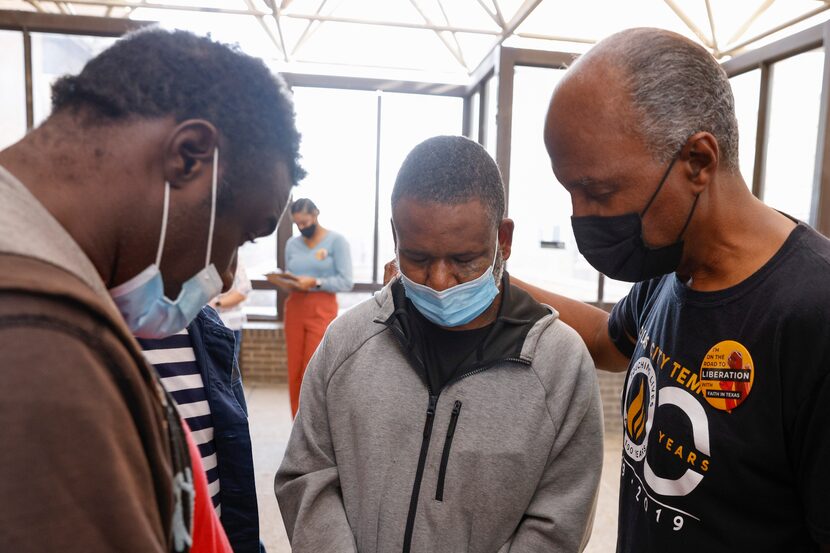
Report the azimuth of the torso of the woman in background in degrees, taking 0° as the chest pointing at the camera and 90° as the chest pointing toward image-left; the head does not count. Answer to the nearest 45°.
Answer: approximately 45°

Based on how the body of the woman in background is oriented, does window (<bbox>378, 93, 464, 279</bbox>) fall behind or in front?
behind

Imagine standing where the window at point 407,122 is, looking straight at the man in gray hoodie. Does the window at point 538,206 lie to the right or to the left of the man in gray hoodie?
left

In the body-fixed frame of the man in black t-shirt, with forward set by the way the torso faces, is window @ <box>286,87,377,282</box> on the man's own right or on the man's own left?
on the man's own right

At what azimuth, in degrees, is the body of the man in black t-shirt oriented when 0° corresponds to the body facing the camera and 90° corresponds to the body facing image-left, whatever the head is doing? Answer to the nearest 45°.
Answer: approximately 45°

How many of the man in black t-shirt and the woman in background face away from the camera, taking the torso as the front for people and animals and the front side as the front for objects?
0

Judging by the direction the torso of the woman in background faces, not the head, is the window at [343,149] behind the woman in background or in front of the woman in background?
behind

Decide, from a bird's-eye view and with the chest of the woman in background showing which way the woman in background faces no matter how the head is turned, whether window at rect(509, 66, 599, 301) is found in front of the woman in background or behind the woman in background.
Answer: behind

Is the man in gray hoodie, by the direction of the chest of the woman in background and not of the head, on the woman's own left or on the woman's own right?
on the woman's own left
